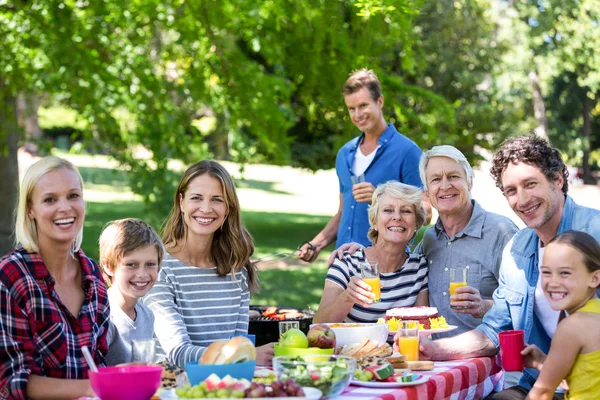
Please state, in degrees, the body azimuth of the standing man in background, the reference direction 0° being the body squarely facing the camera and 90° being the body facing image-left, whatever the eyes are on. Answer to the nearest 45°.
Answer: approximately 45°

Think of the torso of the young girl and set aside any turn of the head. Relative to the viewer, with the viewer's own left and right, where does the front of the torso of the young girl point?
facing to the left of the viewer

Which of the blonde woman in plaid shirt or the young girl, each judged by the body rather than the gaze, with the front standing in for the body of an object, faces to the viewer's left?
the young girl

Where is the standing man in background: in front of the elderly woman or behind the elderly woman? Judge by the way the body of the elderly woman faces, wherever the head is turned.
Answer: behind

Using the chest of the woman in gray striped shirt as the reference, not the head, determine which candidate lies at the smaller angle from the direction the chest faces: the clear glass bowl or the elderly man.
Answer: the clear glass bowl

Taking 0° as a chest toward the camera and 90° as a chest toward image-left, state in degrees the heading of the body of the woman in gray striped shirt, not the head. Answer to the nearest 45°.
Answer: approximately 0°
